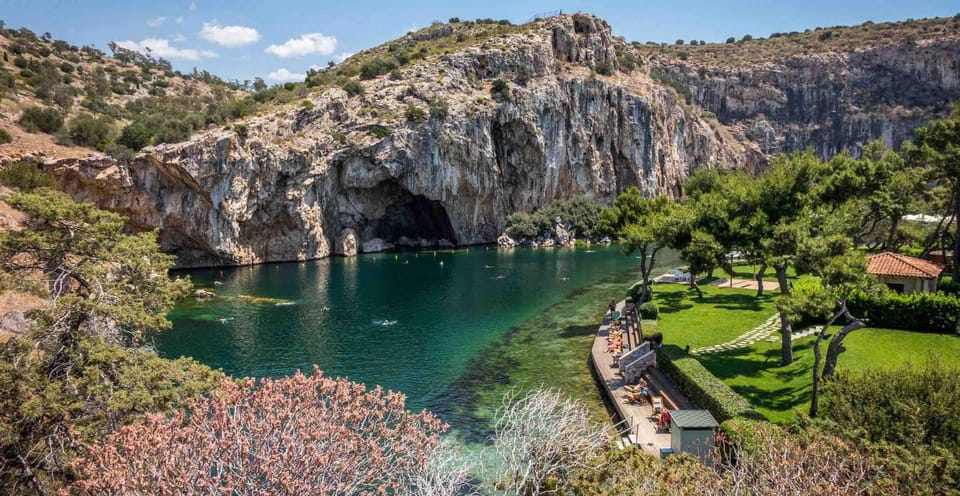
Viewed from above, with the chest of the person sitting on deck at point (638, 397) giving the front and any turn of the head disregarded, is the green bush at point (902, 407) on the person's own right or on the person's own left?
on the person's own left

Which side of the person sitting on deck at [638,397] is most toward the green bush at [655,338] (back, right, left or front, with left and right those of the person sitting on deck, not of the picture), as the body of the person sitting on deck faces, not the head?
right

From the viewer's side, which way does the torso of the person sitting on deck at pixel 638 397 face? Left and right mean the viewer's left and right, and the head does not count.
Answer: facing to the left of the viewer

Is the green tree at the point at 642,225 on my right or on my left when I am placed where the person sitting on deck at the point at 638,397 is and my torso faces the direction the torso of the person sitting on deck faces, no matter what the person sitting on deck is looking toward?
on my right

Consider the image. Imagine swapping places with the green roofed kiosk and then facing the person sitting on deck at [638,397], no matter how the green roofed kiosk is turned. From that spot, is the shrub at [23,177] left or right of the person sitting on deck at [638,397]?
left

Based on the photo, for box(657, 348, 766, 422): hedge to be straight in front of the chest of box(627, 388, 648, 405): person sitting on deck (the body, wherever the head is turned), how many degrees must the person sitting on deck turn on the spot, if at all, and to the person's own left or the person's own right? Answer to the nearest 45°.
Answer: approximately 135° to the person's own left

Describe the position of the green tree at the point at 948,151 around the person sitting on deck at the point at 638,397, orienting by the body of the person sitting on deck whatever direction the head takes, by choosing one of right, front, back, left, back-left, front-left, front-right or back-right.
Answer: back-right

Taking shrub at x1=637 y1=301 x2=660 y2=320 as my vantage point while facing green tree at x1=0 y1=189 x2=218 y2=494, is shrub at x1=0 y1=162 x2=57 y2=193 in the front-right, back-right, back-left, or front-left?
front-right

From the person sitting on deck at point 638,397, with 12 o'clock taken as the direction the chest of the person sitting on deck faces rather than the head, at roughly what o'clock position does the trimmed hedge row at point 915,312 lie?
The trimmed hedge row is roughly at 5 o'clock from the person sitting on deck.

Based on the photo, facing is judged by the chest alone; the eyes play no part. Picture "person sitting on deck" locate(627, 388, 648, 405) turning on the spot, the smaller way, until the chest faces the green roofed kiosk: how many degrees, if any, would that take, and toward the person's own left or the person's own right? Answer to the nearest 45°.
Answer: approximately 90° to the person's own left

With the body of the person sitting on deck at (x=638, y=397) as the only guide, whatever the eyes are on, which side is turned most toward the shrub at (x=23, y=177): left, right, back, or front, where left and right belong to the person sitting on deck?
front

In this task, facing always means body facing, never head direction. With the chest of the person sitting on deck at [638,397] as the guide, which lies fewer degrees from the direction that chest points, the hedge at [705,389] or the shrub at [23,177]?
the shrub

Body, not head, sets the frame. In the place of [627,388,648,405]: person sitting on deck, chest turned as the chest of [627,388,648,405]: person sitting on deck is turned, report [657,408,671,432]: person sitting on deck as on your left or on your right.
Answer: on your left
